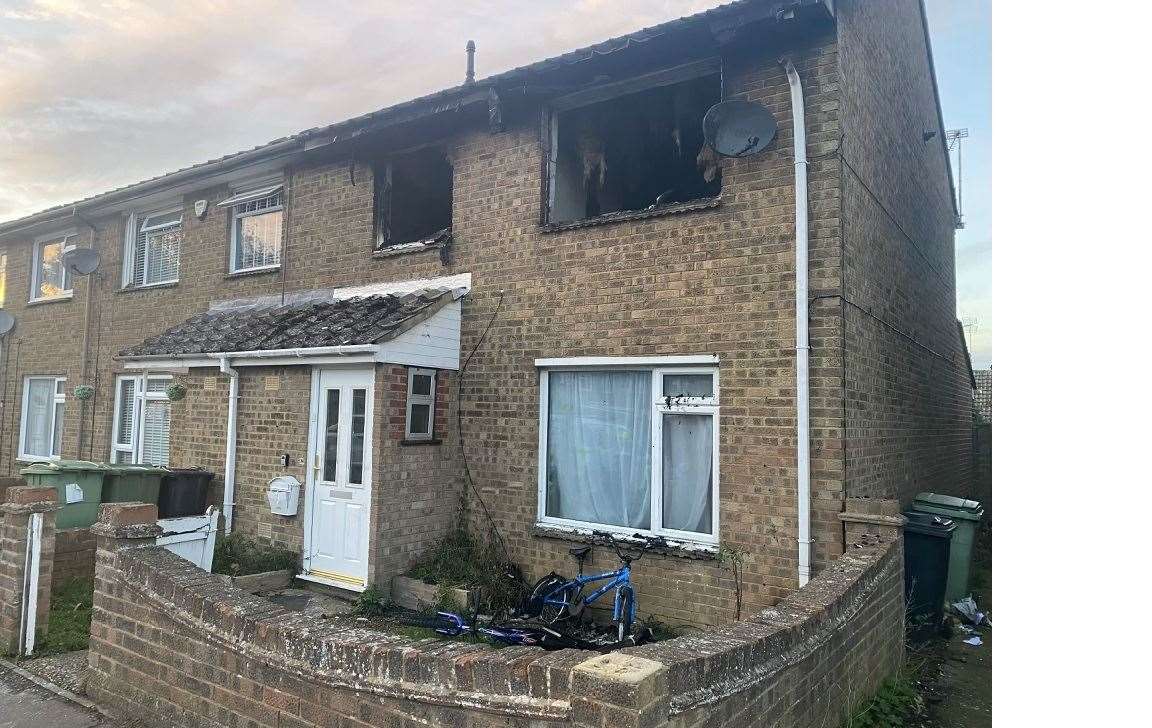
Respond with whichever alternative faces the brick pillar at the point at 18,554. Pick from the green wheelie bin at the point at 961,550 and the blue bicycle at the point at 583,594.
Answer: the green wheelie bin

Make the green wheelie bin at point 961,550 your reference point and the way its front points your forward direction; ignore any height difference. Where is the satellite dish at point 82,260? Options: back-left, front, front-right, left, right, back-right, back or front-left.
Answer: front-right

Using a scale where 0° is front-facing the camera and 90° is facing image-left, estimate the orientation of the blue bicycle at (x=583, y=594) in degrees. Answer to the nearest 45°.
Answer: approximately 315°

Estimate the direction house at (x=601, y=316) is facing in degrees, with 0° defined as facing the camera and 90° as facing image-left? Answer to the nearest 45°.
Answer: approximately 45°

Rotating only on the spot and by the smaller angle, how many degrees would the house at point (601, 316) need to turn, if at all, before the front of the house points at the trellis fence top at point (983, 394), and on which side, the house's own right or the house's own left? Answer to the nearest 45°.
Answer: approximately 180°

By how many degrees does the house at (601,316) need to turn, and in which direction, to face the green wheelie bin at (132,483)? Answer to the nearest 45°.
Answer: approximately 45° to its right

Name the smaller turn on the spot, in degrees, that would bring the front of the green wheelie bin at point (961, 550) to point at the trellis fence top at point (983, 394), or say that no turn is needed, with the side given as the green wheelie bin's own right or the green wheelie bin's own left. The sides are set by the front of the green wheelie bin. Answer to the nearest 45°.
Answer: approximately 135° to the green wheelie bin's own right

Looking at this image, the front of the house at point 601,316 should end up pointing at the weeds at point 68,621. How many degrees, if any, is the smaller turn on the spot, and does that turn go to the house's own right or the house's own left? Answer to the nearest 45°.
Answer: approximately 45° to the house's own right
